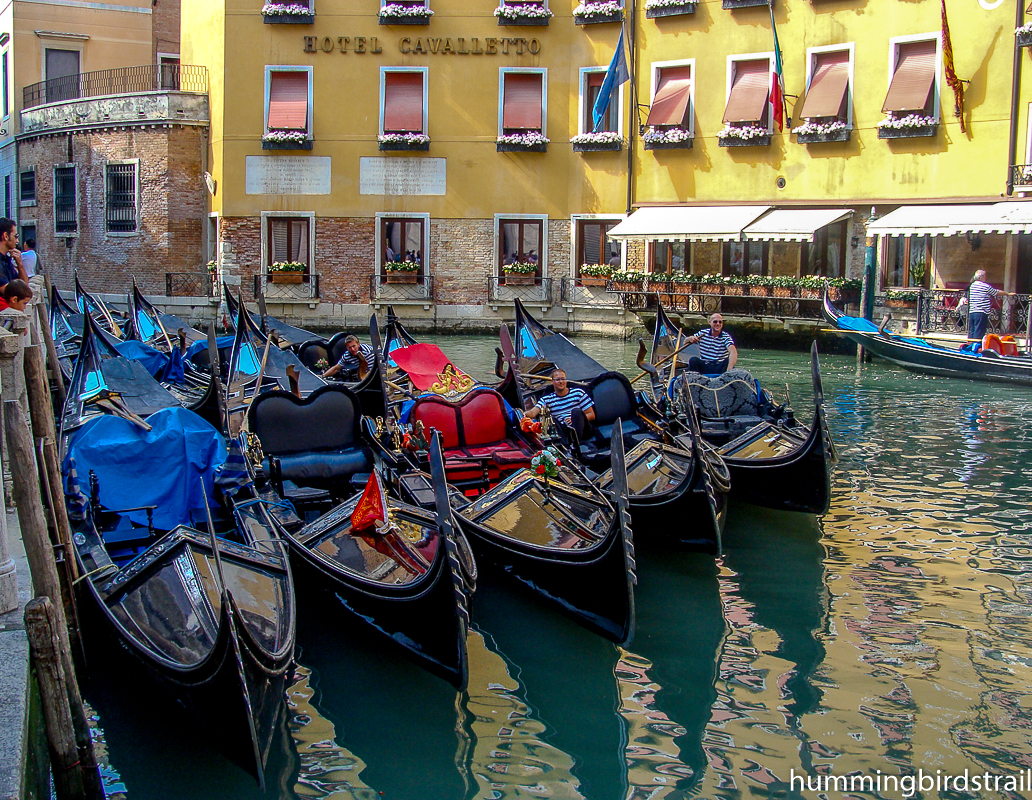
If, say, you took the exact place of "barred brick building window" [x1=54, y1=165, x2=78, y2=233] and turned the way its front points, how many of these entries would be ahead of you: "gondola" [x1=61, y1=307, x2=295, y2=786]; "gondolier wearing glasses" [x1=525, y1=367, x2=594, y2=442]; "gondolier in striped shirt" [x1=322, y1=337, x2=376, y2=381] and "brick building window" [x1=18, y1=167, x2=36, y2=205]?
3

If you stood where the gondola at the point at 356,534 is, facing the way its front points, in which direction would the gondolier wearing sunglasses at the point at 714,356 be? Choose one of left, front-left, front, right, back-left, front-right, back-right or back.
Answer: left

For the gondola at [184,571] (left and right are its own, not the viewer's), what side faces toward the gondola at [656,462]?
left

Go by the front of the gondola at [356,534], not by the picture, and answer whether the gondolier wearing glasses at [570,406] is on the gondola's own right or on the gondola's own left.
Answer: on the gondola's own left

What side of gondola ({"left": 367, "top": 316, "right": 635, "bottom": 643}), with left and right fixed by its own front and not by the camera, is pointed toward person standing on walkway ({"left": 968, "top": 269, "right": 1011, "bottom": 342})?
left

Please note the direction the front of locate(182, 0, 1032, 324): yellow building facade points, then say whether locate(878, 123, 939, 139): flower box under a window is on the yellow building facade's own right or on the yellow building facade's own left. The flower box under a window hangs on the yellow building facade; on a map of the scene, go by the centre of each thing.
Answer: on the yellow building facade's own left

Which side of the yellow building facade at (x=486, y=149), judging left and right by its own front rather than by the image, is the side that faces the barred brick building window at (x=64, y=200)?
right
